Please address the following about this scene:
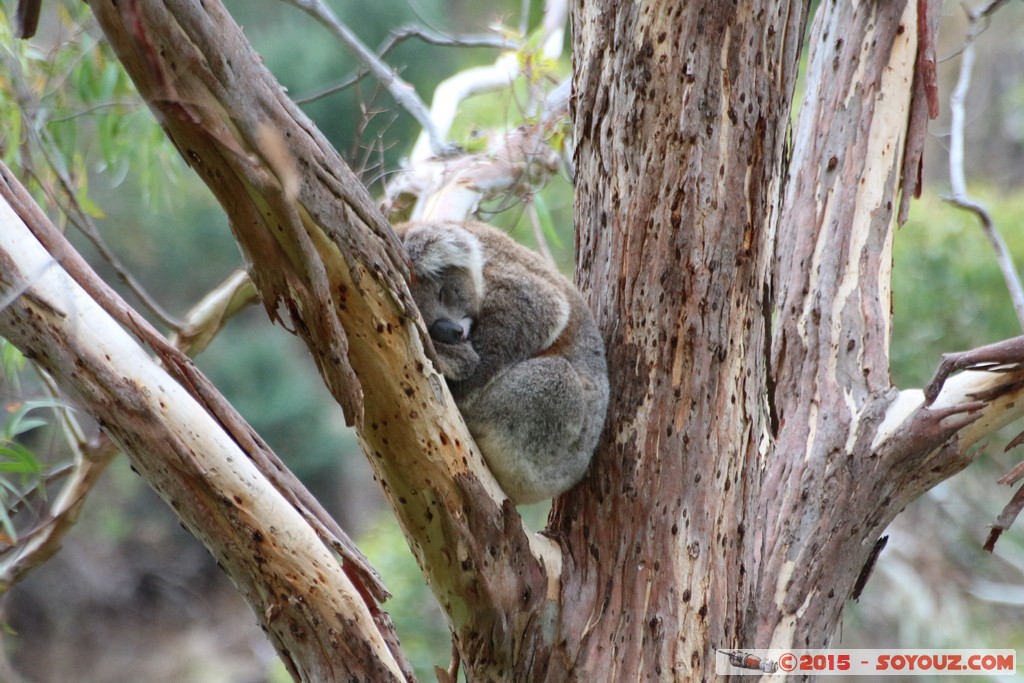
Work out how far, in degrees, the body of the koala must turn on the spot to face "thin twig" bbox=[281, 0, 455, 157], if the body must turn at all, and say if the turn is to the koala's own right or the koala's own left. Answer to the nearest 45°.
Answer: approximately 90° to the koala's own right

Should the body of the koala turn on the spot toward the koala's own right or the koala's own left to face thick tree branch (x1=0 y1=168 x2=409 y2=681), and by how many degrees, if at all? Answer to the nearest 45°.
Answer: approximately 45° to the koala's own left

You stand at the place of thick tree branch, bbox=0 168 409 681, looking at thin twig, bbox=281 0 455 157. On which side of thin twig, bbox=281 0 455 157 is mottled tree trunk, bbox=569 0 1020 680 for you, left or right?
right

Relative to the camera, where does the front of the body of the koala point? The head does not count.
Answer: to the viewer's left

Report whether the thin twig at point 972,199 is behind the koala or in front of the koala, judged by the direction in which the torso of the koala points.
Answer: behind
